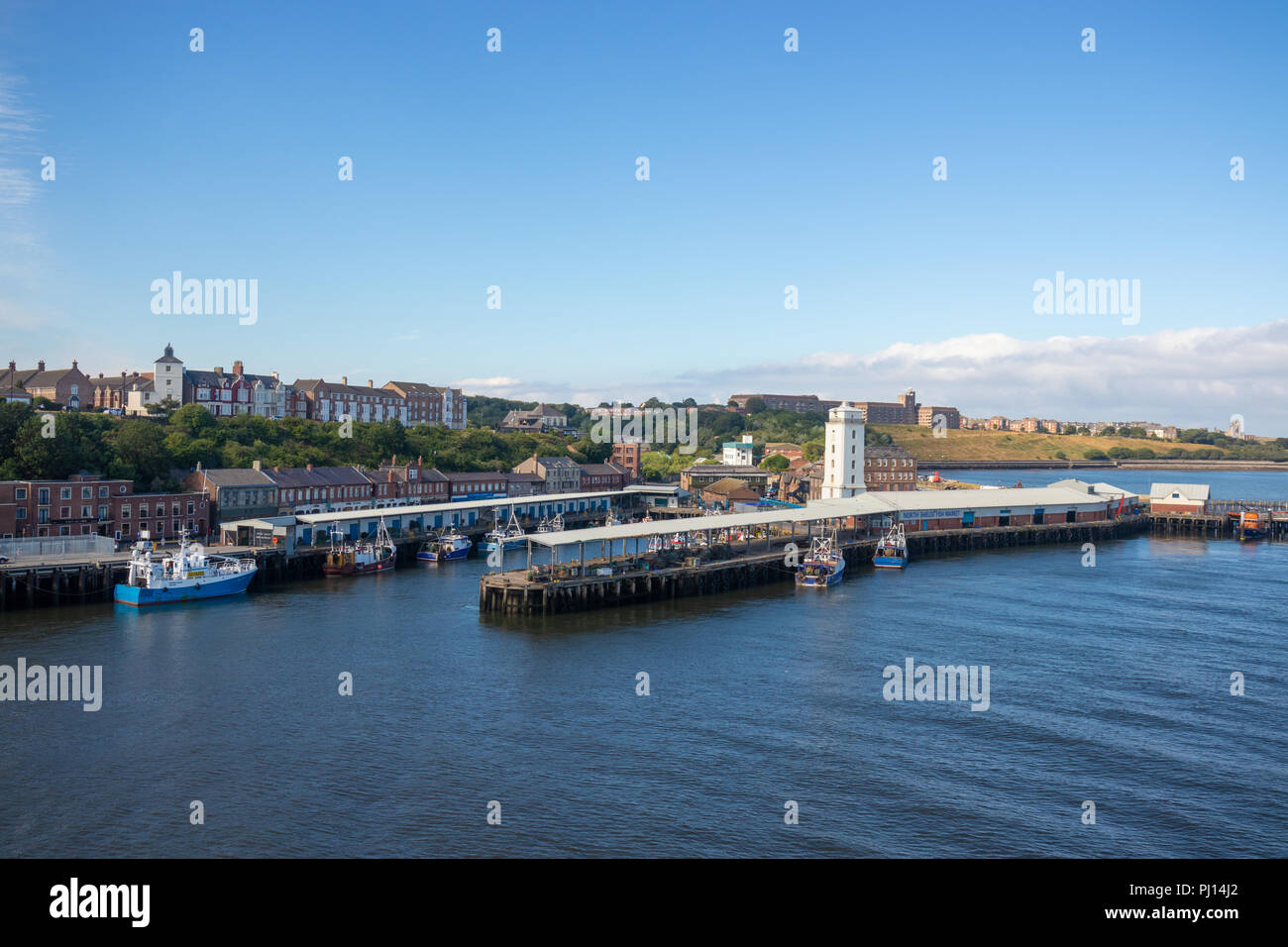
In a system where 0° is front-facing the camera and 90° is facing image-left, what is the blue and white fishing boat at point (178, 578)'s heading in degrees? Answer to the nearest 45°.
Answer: approximately 225°
